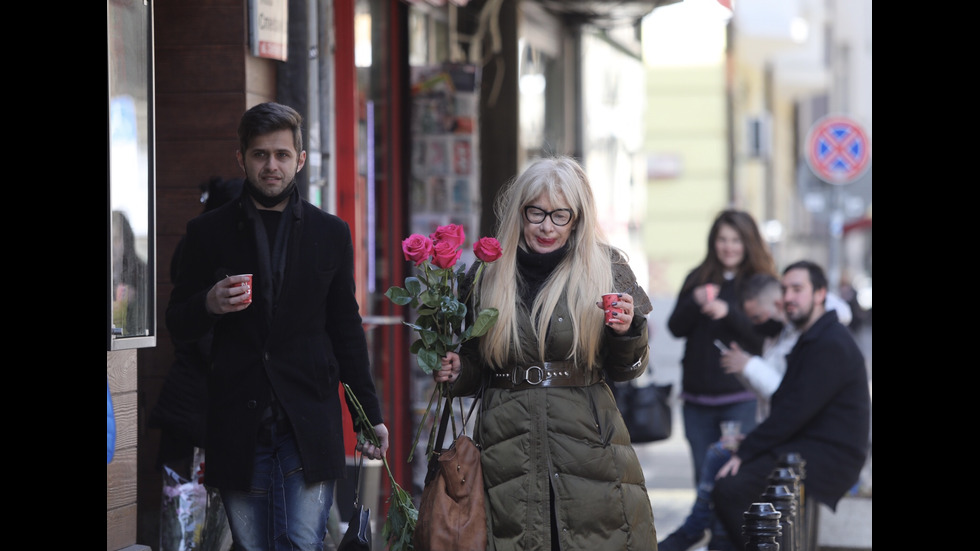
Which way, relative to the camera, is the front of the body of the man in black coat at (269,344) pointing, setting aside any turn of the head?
toward the camera

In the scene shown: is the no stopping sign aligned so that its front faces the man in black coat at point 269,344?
yes

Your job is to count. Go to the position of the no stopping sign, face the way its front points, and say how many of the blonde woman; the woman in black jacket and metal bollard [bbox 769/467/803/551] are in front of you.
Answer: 3

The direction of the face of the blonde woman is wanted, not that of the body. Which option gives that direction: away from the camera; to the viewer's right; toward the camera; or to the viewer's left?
toward the camera

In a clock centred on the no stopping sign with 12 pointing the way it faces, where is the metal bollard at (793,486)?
The metal bollard is roughly at 12 o'clock from the no stopping sign.

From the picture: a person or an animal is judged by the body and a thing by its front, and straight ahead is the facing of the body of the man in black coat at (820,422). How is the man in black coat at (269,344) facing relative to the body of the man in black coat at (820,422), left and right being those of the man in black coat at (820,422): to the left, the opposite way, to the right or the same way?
to the left

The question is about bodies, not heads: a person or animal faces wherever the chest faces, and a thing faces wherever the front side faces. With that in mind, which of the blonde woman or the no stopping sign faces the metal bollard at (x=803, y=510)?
the no stopping sign

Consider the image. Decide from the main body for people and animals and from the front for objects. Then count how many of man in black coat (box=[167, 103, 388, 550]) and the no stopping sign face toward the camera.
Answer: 2

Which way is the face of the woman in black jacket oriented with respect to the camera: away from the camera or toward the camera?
toward the camera

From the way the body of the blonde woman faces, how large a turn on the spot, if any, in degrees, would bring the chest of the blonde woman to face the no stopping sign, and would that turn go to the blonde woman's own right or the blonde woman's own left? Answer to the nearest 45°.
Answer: approximately 180°

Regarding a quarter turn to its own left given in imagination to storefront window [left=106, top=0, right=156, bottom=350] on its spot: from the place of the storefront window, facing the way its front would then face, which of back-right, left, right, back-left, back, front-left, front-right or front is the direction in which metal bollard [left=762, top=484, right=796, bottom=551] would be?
front-right

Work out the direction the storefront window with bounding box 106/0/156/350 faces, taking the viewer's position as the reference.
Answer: facing the viewer and to the right of the viewer

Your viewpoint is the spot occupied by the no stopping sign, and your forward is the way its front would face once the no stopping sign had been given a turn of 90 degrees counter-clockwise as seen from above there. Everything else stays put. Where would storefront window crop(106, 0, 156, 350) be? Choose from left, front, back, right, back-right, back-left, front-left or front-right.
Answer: right

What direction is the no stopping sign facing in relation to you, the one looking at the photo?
facing the viewer

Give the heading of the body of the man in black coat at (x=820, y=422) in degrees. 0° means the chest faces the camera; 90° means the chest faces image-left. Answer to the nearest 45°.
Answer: approximately 90°

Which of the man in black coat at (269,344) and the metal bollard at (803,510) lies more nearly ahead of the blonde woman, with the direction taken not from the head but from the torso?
the man in black coat
